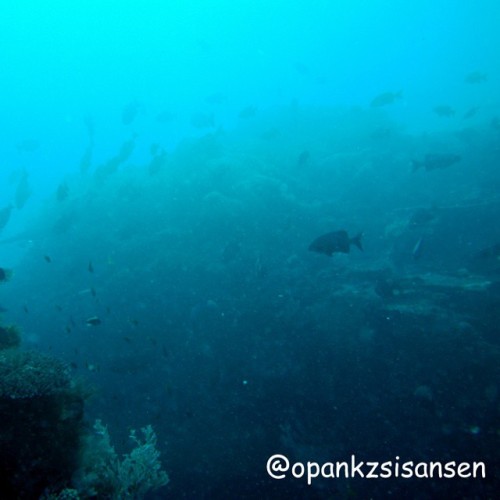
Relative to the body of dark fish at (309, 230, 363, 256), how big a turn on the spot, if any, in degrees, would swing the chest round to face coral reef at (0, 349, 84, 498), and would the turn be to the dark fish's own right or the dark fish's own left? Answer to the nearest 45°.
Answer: approximately 45° to the dark fish's own left

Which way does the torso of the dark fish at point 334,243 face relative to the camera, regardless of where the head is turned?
to the viewer's left
